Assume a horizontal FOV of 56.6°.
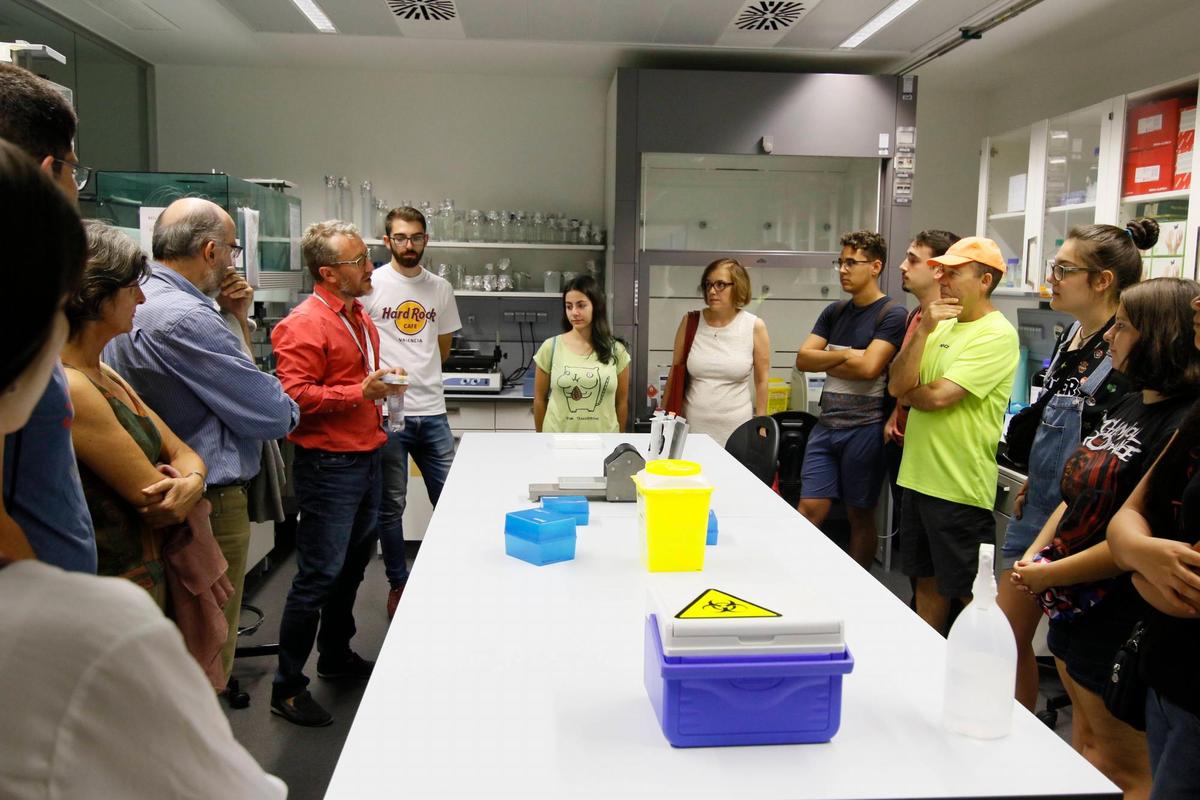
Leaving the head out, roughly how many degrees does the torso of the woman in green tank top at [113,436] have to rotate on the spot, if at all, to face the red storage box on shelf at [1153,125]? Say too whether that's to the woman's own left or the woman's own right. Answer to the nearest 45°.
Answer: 0° — they already face it

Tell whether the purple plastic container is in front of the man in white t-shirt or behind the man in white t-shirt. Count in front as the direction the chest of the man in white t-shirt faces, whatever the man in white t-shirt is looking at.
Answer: in front

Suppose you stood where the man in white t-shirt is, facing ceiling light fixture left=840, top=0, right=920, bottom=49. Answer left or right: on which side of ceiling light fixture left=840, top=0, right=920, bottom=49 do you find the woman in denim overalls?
right

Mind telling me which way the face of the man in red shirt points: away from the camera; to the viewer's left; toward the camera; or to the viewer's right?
to the viewer's right

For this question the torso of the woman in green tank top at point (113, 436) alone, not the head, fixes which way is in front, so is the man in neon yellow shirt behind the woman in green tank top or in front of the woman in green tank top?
in front

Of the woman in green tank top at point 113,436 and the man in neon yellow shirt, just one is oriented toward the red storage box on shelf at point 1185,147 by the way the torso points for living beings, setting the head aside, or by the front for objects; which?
the woman in green tank top

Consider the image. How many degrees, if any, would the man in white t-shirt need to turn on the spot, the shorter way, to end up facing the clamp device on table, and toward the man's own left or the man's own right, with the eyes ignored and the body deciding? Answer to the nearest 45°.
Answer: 0° — they already face it

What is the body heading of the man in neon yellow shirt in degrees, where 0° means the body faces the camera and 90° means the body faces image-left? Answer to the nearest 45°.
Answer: approximately 45°

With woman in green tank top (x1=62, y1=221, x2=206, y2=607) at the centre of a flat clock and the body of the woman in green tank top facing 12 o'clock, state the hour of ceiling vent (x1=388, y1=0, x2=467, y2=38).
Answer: The ceiling vent is roughly at 10 o'clock from the woman in green tank top.
